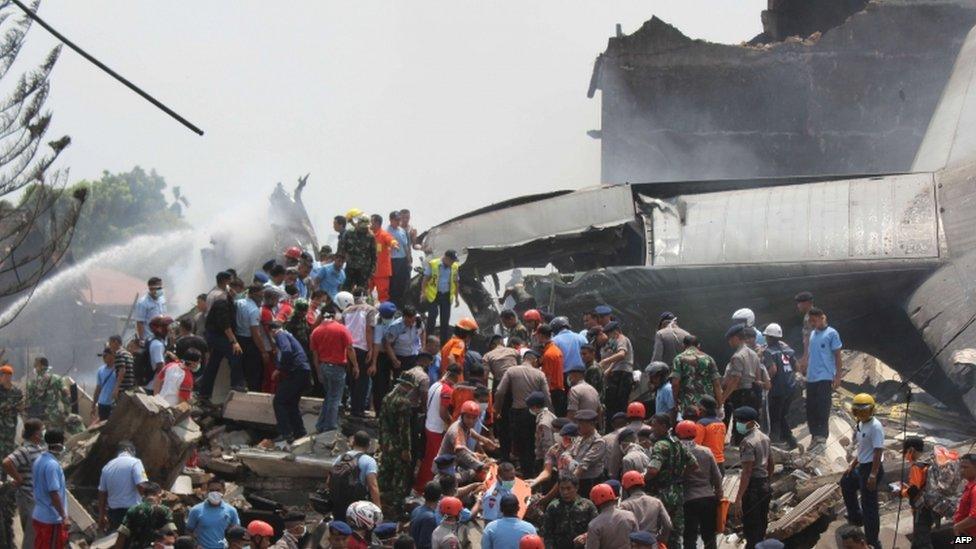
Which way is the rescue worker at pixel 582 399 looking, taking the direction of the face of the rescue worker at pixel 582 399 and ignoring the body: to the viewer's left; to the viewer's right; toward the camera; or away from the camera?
away from the camera

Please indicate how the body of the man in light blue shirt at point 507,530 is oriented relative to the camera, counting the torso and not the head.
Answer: away from the camera

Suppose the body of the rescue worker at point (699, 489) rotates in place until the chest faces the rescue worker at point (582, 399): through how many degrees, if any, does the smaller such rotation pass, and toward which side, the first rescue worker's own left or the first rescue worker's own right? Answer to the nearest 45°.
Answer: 0° — they already face them

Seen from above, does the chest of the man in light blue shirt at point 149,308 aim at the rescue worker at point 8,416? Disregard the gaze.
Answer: no

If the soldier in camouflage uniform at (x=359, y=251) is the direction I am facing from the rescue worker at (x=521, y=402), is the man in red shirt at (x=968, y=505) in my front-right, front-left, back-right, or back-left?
back-right

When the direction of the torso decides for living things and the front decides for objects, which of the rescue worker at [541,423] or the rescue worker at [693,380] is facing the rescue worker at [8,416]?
the rescue worker at [541,423]

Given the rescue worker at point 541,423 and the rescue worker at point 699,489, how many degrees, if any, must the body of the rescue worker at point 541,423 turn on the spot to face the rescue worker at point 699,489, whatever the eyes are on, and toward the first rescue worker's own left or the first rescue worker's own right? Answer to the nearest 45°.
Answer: approximately 135° to the first rescue worker's own left

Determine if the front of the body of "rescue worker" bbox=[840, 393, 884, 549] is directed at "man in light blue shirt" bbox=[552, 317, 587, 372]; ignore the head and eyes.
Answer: no
